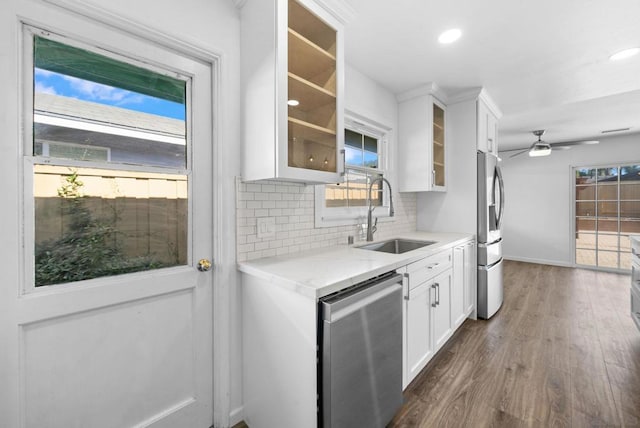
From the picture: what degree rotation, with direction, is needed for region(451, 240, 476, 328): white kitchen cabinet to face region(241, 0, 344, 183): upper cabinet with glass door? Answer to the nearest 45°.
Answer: approximately 135° to its right

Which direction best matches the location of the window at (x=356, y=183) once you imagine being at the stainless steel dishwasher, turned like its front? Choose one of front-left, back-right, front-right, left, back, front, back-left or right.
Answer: back-left
